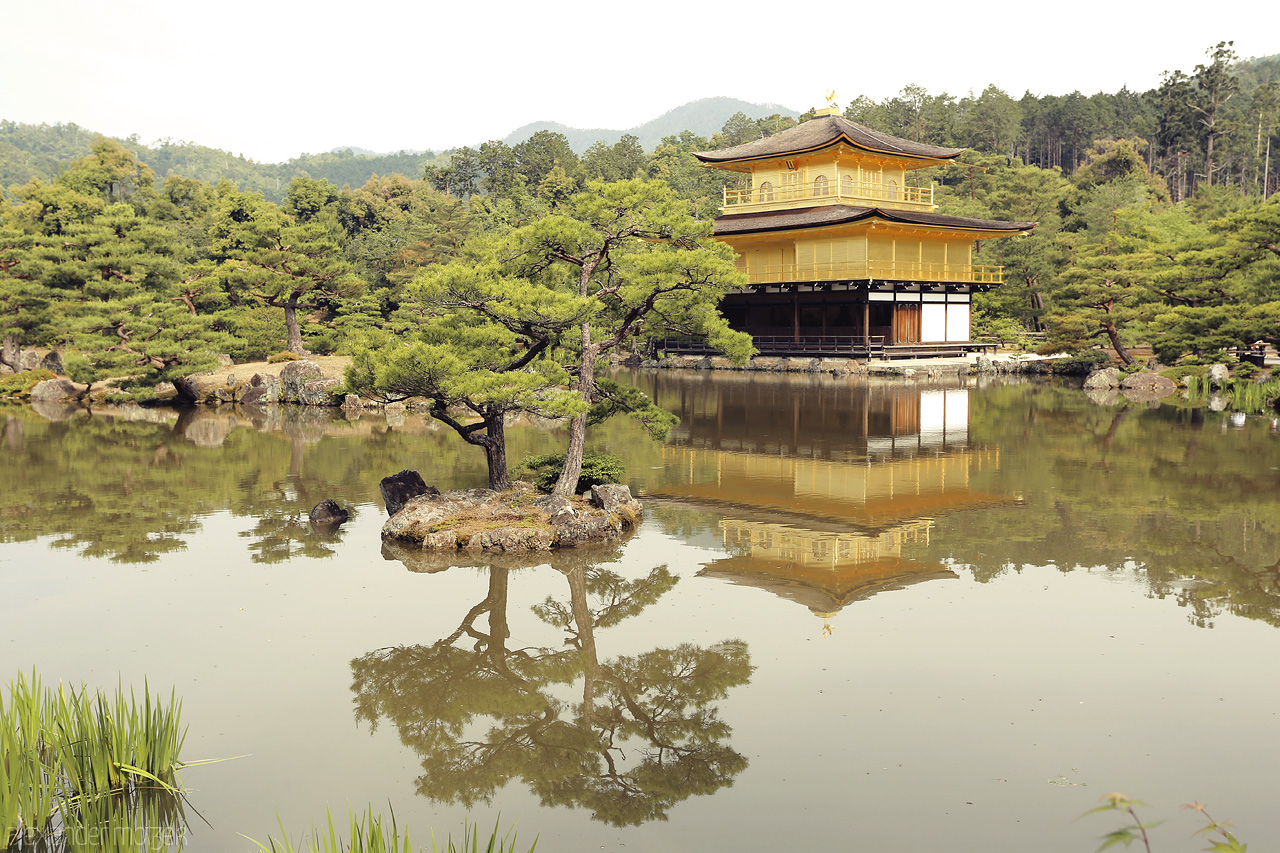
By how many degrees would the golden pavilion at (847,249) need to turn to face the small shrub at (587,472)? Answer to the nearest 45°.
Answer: approximately 45° to its left

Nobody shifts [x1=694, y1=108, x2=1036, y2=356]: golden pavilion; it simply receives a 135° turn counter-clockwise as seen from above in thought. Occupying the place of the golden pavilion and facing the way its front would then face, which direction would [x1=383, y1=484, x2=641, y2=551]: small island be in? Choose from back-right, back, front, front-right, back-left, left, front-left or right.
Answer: right

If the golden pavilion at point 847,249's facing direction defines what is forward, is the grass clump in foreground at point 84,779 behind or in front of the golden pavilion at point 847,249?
in front

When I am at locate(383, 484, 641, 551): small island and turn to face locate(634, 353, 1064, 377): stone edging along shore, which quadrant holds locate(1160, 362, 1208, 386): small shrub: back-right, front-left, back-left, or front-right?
front-right

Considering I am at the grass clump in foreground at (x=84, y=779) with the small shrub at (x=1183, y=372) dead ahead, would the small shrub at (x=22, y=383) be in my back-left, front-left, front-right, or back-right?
front-left

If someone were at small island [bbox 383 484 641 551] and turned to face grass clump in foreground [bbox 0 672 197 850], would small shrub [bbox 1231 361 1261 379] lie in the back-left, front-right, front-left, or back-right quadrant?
back-left

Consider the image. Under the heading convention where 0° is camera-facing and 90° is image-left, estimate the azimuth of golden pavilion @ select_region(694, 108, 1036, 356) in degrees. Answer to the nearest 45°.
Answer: approximately 45°

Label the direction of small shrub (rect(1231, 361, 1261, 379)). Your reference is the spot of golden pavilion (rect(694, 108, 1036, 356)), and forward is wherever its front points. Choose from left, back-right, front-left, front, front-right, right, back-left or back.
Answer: left

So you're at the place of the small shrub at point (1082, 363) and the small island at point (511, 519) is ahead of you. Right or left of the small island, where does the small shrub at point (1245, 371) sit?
left

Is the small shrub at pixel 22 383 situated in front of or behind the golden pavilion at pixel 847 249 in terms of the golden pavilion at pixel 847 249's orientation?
in front

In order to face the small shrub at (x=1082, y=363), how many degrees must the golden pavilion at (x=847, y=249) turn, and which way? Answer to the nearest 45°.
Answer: approximately 135° to its left
